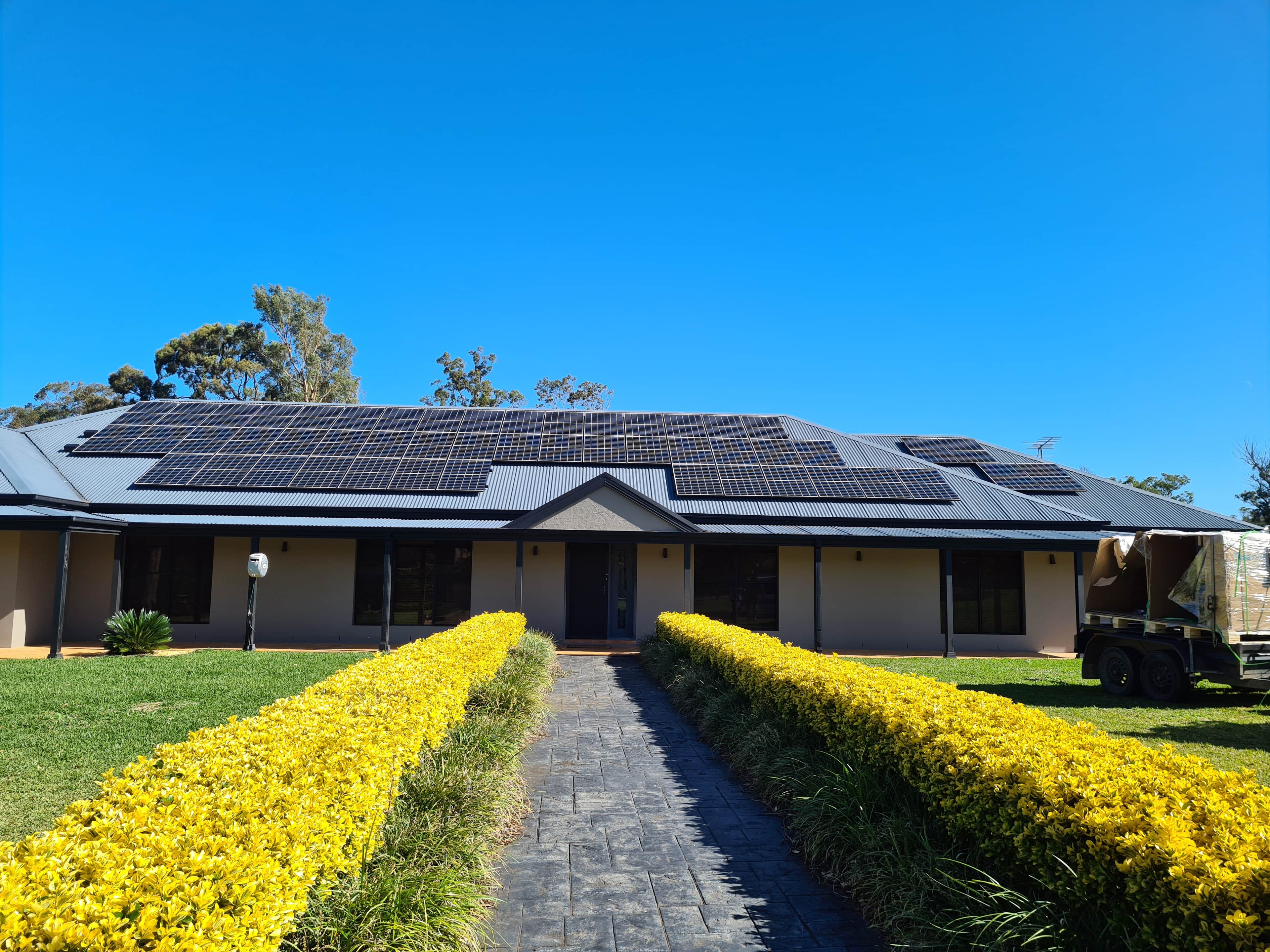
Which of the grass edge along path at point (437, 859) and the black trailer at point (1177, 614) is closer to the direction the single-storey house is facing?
the grass edge along path

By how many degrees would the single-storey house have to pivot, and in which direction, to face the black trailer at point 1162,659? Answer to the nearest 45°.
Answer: approximately 45° to its left

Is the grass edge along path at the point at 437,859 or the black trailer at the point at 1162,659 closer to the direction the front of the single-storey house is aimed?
the grass edge along path

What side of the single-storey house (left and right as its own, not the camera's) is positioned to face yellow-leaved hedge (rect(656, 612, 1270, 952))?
front

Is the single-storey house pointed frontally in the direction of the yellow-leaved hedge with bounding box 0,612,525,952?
yes

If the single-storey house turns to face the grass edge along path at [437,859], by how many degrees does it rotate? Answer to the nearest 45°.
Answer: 0° — it already faces it

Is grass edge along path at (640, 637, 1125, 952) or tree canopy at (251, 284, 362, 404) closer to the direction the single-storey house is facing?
the grass edge along path

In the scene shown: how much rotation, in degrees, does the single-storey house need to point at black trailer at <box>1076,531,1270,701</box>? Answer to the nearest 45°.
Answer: approximately 45° to its left

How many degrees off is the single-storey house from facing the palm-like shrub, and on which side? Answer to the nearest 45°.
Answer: approximately 45° to its right

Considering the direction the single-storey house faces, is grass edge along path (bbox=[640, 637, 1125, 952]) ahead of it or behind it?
ahead

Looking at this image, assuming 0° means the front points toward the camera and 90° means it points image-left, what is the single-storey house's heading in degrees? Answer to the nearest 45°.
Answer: approximately 0°

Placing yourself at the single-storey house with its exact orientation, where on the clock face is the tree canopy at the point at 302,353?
The tree canopy is roughly at 5 o'clock from the single-storey house.

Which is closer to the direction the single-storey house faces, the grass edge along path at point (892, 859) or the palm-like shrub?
the grass edge along path
